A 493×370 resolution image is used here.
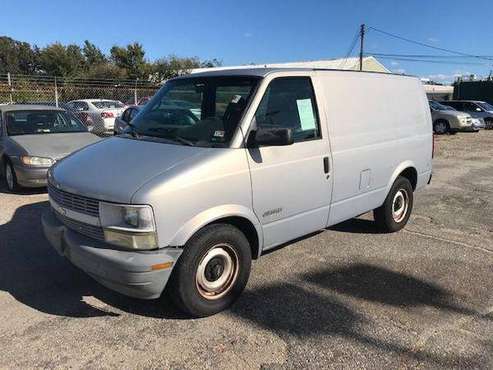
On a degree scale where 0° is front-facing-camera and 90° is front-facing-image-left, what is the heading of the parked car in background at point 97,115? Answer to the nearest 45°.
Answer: approximately 135°

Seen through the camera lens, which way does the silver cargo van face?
facing the viewer and to the left of the viewer

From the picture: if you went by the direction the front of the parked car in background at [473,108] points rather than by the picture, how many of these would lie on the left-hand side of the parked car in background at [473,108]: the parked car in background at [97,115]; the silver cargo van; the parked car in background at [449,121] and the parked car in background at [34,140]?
0

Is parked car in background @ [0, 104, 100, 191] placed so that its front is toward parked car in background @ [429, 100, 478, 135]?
no

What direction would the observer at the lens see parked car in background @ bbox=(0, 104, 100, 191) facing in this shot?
facing the viewer and to the right of the viewer

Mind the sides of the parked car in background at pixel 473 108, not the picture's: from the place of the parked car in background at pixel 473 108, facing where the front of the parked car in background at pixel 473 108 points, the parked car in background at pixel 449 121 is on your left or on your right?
on your right

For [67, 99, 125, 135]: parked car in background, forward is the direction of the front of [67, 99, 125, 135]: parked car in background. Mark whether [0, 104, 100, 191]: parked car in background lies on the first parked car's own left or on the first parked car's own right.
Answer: on the first parked car's own left

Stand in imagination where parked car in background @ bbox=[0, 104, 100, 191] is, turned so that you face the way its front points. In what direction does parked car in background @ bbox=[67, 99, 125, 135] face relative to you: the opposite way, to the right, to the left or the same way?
the opposite way

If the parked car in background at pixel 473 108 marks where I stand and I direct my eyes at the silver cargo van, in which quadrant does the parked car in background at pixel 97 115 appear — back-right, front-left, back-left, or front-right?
front-right

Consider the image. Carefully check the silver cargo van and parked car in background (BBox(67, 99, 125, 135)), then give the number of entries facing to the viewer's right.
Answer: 0

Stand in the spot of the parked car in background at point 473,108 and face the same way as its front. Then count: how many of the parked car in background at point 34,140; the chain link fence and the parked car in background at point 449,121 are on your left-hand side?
0

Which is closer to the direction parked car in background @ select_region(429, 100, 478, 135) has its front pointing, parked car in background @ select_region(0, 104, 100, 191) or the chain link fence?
the parked car in background

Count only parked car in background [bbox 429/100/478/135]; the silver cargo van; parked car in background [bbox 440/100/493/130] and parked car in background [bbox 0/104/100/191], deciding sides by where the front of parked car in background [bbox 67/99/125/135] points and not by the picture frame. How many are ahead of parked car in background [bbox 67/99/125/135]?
0

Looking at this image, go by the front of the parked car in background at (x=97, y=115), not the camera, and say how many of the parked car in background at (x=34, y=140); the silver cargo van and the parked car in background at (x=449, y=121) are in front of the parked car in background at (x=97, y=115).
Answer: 0

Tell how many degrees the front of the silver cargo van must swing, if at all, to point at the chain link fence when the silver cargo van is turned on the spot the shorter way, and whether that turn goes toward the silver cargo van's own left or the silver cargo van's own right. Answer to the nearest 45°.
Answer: approximately 135° to the silver cargo van's own right

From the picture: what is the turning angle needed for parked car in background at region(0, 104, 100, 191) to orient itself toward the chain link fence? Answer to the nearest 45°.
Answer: approximately 135° to its left
